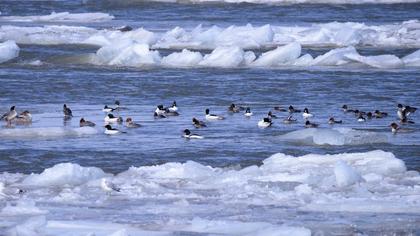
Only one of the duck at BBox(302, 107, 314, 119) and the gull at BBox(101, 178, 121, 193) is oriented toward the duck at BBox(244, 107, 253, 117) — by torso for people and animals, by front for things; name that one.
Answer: the duck at BBox(302, 107, 314, 119)

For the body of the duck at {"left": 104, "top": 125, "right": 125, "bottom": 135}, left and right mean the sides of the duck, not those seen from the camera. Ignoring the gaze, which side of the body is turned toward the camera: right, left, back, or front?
left

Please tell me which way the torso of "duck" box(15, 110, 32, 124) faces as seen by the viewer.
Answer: to the viewer's right

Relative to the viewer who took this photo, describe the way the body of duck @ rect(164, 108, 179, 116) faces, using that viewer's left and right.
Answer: facing to the left of the viewer
